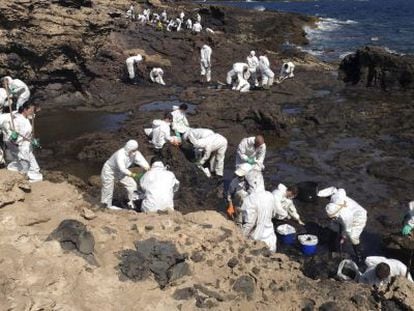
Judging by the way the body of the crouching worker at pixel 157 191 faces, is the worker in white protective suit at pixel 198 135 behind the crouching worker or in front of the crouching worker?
in front

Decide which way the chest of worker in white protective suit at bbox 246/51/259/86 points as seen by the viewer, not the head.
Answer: toward the camera

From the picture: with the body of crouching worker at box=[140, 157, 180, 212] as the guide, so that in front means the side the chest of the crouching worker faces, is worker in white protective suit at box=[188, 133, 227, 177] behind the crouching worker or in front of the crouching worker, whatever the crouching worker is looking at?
in front

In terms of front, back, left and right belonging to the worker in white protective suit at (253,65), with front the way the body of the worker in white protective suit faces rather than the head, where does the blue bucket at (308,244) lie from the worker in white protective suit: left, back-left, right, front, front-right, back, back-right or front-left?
front

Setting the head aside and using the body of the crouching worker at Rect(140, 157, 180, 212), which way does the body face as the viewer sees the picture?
away from the camera

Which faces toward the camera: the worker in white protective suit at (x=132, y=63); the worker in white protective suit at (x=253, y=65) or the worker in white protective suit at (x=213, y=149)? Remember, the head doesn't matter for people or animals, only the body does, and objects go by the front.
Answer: the worker in white protective suit at (x=253, y=65)

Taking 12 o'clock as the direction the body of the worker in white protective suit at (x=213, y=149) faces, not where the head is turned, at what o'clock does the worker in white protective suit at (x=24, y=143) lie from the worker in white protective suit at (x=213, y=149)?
the worker in white protective suit at (x=24, y=143) is roughly at 11 o'clock from the worker in white protective suit at (x=213, y=149).

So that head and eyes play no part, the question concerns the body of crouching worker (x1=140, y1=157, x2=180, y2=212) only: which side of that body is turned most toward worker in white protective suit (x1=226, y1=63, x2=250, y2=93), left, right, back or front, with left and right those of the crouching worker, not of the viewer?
front

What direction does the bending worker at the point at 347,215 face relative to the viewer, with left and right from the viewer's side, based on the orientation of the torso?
facing to the left of the viewer

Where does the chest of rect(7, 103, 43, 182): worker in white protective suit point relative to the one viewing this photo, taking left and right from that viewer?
facing to the right of the viewer

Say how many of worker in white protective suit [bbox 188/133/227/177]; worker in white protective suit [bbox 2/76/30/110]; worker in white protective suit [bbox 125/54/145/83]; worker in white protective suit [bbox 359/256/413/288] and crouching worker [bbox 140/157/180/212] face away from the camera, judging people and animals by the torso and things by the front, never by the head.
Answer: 1

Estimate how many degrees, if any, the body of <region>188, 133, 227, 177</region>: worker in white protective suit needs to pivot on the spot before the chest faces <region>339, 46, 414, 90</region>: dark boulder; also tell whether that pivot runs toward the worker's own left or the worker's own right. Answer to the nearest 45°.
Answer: approximately 135° to the worker's own right

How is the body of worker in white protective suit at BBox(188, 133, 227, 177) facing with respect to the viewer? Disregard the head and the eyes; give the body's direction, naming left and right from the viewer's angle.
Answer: facing to the left of the viewer
